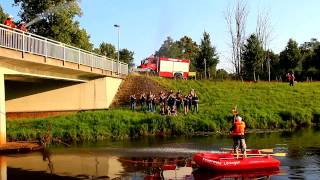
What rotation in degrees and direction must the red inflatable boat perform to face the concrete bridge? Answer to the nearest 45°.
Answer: approximately 45° to its right

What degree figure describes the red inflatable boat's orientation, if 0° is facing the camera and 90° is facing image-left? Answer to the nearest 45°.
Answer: approximately 90°
